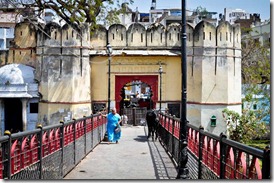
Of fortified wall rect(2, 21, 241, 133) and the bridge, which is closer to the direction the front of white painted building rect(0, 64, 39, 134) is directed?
the bridge

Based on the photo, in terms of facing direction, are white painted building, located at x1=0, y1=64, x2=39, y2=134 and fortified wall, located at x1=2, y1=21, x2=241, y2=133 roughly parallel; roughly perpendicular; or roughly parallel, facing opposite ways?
roughly parallel

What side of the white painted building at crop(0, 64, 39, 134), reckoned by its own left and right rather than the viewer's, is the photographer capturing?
front

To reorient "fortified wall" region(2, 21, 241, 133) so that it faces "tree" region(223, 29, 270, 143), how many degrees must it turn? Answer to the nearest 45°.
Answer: approximately 90° to its left

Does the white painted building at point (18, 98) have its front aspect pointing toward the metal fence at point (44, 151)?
yes

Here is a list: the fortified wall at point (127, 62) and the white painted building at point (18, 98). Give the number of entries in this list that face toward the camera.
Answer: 2

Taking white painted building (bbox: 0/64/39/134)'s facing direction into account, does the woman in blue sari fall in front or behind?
in front

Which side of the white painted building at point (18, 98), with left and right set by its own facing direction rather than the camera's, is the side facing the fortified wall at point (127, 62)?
left

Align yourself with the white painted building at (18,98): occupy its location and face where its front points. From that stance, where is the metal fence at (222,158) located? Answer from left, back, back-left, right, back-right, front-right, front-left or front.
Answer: front

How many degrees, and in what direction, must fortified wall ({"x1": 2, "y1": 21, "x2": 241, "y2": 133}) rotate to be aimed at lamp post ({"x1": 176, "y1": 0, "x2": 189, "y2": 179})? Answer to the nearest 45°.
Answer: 0° — it already faces it

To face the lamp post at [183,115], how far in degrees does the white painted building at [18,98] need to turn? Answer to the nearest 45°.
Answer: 0° — it already faces it

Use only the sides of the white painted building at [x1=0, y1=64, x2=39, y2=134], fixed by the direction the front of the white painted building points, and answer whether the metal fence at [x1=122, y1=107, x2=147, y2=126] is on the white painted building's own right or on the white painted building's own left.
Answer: on the white painted building's own left

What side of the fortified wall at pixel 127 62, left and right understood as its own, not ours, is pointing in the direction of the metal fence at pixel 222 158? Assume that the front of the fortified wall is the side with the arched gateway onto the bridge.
front

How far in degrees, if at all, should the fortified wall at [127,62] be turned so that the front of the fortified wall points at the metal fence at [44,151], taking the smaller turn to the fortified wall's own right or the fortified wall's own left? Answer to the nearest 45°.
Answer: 0° — it already faces it

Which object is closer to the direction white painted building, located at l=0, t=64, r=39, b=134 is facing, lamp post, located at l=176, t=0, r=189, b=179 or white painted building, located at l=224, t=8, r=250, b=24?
the lamp post

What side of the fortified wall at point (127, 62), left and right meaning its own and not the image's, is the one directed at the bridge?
front

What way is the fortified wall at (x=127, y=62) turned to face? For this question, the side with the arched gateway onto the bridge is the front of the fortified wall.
toward the camera
